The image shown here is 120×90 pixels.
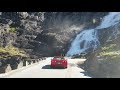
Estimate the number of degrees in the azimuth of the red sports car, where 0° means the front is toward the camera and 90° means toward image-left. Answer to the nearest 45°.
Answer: approximately 180°
